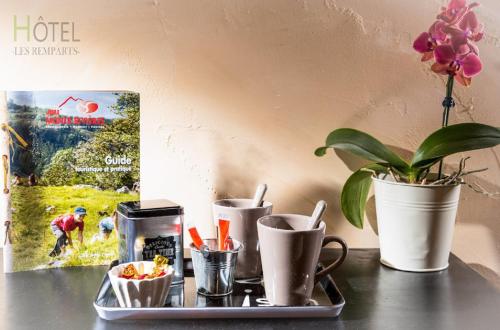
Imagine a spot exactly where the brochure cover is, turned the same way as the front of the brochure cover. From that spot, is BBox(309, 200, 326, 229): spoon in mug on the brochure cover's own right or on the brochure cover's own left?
on the brochure cover's own left

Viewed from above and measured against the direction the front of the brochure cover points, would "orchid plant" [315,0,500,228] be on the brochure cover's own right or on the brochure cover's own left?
on the brochure cover's own left

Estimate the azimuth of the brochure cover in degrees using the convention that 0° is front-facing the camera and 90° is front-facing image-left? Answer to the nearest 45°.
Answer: approximately 0°
